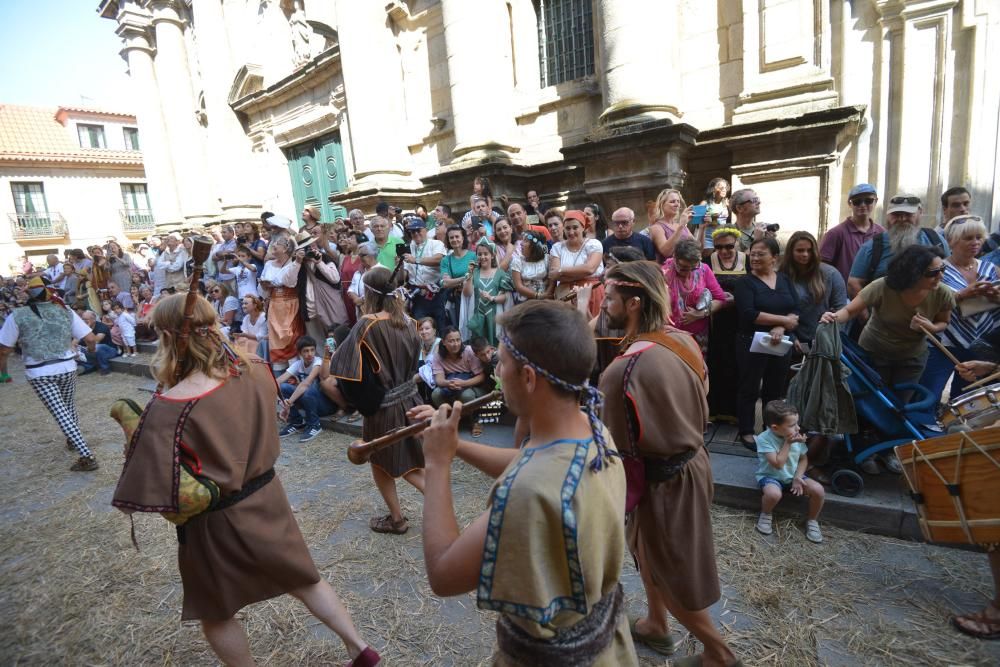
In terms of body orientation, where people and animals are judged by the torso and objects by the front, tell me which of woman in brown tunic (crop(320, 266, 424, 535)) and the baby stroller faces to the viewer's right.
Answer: the baby stroller

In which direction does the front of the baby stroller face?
to the viewer's right

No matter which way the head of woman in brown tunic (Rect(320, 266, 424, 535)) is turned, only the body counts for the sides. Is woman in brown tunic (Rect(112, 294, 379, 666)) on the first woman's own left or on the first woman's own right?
on the first woman's own left

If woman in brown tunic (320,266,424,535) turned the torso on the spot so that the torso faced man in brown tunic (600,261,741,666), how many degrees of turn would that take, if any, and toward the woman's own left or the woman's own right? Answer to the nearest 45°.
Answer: approximately 180°

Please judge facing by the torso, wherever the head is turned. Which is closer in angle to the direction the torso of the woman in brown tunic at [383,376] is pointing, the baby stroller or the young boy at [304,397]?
the young boy

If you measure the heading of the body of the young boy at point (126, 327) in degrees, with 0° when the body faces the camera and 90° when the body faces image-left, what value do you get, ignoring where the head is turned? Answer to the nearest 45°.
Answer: approximately 45°

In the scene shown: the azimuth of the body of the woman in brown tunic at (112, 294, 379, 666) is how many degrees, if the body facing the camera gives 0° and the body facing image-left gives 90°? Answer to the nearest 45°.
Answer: approximately 135°

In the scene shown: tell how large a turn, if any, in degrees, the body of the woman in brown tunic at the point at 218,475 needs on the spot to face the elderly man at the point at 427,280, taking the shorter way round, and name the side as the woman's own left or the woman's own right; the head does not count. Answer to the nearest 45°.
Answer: approximately 90° to the woman's own right

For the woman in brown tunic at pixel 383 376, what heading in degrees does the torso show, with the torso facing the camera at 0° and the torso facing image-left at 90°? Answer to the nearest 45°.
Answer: approximately 135°
